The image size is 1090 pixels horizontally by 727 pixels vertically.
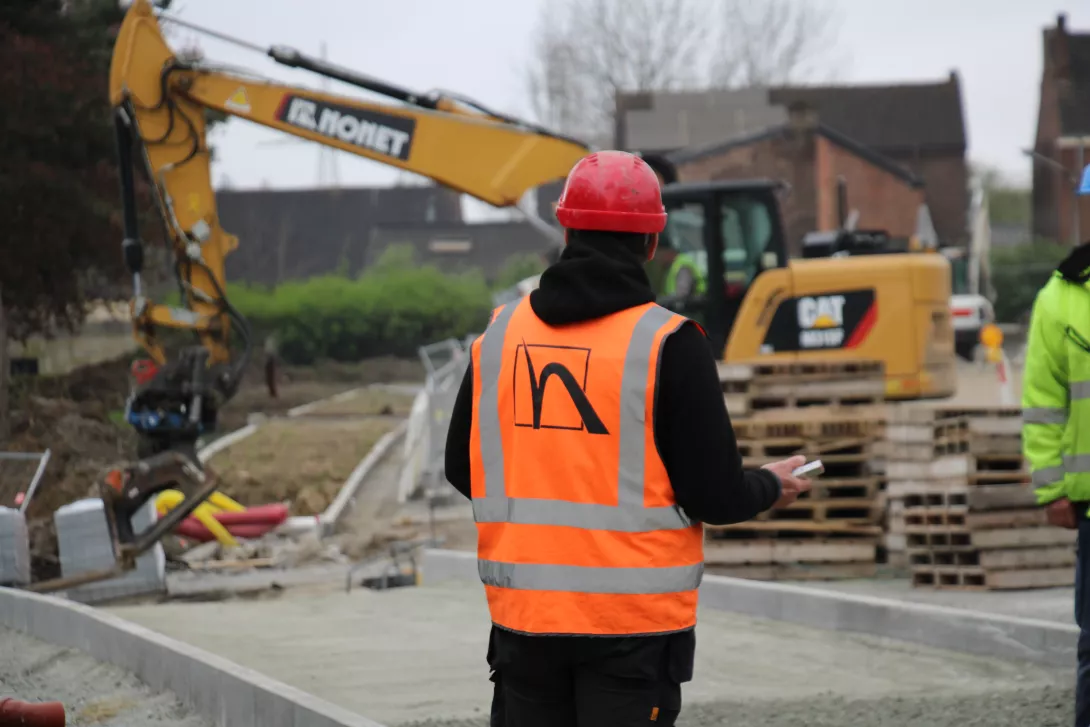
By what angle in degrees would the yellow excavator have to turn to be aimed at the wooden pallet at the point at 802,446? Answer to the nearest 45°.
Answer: approximately 135° to its left

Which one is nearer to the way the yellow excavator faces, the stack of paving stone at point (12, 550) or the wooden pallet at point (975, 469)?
the stack of paving stone

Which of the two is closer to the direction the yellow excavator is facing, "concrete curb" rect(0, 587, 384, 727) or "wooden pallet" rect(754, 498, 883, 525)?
the concrete curb

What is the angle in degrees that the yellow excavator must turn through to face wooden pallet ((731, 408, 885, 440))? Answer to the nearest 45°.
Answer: approximately 135° to its left

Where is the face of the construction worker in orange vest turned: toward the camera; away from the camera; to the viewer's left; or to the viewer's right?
away from the camera

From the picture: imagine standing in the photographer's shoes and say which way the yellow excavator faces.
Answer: facing to the left of the viewer
